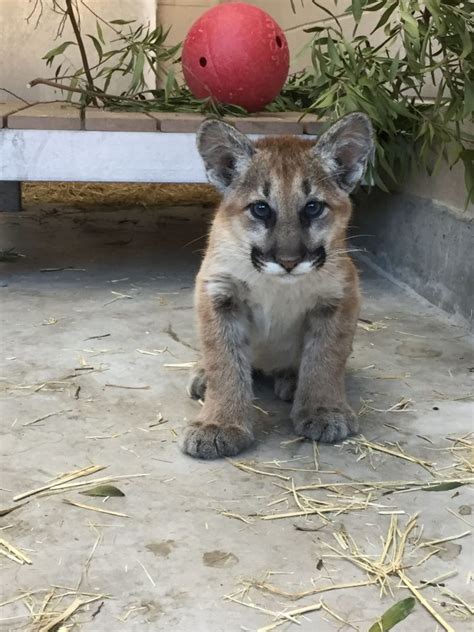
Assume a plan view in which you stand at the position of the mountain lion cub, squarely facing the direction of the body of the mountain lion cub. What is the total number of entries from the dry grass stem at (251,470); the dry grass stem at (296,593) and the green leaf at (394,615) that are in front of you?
3

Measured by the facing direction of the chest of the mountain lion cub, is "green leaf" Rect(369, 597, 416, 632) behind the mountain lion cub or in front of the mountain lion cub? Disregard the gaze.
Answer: in front

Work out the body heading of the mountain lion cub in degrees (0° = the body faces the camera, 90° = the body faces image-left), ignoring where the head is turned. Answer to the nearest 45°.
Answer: approximately 0°

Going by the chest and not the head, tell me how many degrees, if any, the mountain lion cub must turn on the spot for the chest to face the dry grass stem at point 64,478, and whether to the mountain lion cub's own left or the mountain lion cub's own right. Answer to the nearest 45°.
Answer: approximately 45° to the mountain lion cub's own right

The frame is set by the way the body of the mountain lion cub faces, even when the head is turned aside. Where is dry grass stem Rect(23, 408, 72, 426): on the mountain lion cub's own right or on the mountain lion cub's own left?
on the mountain lion cub's own right

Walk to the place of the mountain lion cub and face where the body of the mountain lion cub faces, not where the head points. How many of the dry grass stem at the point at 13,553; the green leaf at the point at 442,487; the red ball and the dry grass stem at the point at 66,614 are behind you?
1

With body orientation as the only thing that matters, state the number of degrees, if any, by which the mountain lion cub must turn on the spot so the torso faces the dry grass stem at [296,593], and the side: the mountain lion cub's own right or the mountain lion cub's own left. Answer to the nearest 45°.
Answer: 0° — it already faces it

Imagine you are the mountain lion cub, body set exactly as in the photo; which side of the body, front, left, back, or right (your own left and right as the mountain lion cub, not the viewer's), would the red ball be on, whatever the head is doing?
back

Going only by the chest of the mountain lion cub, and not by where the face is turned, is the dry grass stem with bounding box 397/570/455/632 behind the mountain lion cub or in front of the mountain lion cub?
in front

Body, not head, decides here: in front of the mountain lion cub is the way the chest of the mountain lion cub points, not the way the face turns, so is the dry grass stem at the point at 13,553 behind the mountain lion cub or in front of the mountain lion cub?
in front

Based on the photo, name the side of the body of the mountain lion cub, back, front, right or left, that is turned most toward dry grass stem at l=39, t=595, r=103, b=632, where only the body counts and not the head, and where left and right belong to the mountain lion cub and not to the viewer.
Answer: front

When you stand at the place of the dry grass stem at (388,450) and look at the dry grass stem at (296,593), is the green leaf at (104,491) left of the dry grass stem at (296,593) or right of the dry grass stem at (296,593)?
right
